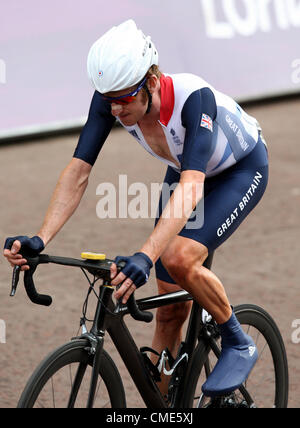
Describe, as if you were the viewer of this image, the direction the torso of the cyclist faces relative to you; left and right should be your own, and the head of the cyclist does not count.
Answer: facing the viewer and to the left of the viewer

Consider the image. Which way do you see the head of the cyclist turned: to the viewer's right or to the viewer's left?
to the viewer's left
